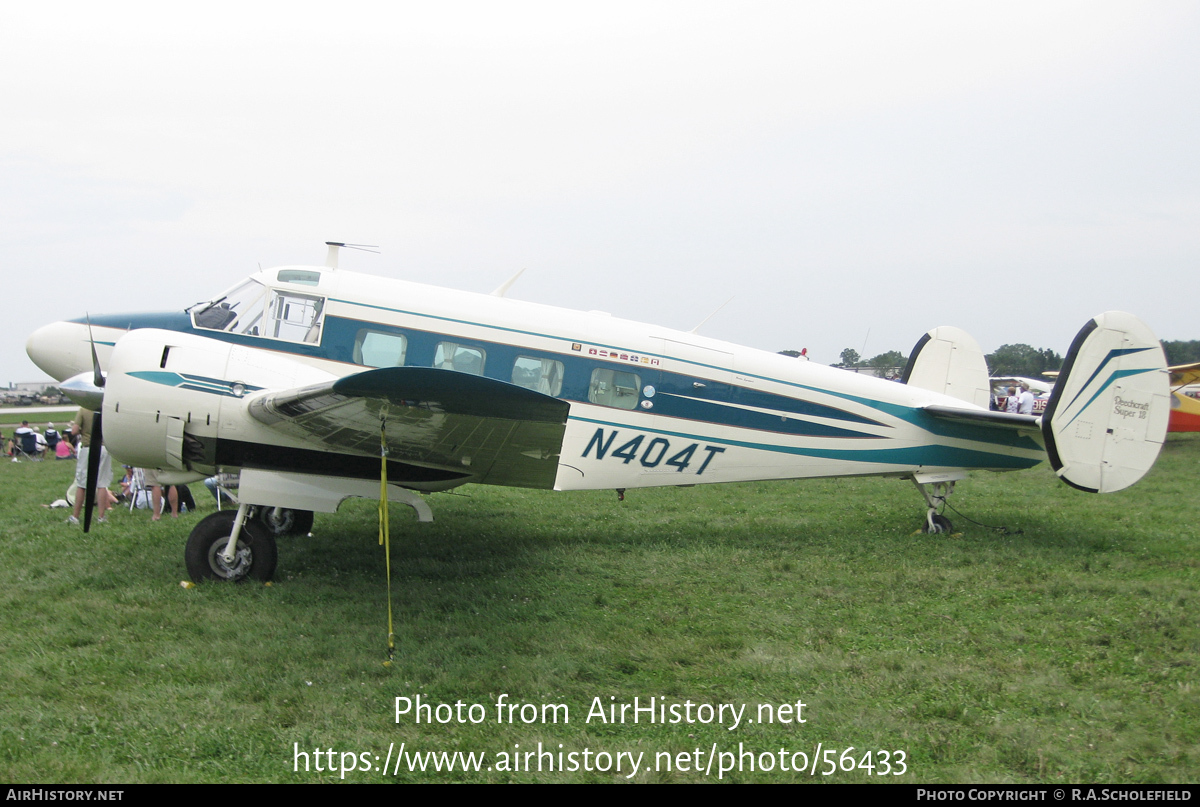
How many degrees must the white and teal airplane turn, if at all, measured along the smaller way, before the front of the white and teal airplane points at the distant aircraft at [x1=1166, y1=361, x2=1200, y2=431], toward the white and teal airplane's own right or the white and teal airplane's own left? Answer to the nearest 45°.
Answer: approximately 135° to the white and teal airplane's own right

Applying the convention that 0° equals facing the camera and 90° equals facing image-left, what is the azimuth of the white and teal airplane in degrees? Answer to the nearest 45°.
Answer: approximately 90°
